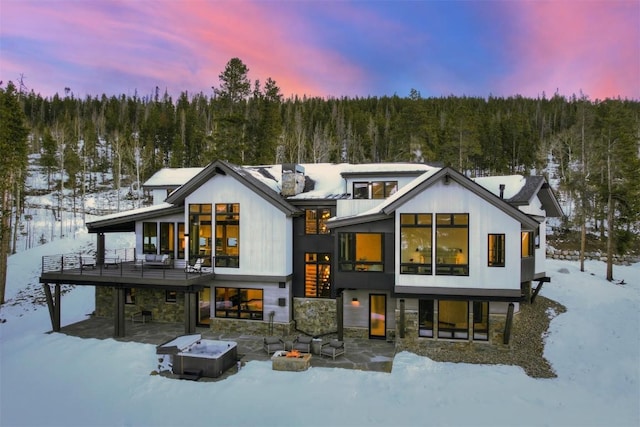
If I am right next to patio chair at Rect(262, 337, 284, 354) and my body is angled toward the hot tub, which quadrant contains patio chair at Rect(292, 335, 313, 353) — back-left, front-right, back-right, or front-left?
back-left

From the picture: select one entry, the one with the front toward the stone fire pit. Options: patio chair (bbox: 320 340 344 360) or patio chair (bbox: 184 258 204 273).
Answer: patio chair (bbox: 320 340 344 360)

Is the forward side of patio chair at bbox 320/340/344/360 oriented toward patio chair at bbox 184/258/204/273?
no

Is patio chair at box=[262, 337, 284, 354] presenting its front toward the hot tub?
no

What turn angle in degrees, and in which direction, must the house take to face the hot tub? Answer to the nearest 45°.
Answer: approximately 45° to its right

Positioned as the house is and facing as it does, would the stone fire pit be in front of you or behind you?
in front

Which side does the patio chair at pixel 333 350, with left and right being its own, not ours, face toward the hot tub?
front

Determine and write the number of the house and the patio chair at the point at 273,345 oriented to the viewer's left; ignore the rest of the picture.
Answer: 0

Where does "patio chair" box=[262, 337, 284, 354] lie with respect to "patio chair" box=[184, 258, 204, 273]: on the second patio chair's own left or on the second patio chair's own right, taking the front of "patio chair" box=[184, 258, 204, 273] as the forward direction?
on the second patio chair's own left

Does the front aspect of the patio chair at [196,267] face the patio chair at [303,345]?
no

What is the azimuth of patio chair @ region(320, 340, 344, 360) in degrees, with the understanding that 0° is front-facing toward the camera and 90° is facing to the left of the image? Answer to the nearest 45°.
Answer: approximately 45°

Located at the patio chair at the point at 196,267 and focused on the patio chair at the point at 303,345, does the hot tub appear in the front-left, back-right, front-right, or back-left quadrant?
front-right

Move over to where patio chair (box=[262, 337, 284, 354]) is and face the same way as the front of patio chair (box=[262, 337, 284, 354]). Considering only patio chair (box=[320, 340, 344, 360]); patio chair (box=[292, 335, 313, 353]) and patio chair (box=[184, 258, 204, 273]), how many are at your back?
1
